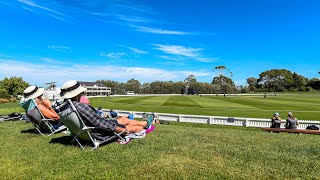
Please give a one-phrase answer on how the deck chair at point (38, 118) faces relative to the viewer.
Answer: facing away from the viewer and to the right of the viewer

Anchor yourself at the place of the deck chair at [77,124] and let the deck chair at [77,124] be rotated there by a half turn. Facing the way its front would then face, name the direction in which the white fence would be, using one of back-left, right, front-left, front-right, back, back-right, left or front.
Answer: back

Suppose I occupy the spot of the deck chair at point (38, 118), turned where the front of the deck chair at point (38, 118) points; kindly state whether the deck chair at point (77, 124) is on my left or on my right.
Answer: on my right

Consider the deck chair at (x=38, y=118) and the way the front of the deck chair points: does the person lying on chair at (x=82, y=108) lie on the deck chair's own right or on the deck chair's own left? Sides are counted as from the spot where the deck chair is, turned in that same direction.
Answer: on the deck chair's own right

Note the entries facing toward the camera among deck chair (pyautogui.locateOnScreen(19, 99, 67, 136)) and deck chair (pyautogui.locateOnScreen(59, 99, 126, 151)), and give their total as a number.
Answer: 0

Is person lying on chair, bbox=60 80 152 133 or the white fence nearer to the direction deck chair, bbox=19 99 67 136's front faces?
the white fence

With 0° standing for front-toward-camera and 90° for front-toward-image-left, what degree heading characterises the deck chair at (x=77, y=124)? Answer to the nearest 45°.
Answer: approximately 225°

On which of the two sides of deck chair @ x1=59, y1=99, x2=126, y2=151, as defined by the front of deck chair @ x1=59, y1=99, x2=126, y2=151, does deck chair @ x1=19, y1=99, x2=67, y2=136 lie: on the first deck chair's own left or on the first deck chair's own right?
on the first deck chair's own left

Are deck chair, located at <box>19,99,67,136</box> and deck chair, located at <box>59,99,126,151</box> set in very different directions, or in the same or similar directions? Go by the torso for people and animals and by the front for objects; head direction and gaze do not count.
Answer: same or similar directions
